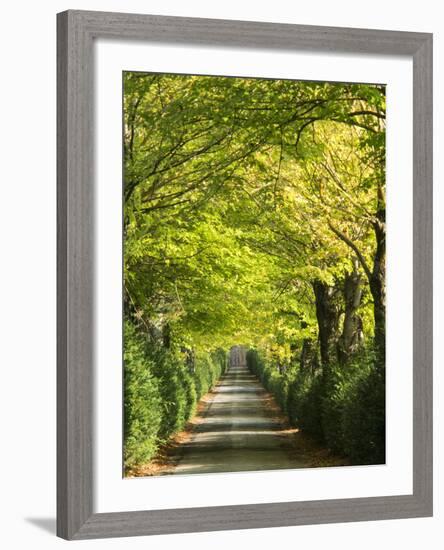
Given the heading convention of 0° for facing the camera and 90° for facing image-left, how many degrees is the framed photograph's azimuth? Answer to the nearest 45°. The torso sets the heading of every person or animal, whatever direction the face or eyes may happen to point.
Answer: approximately 315°
